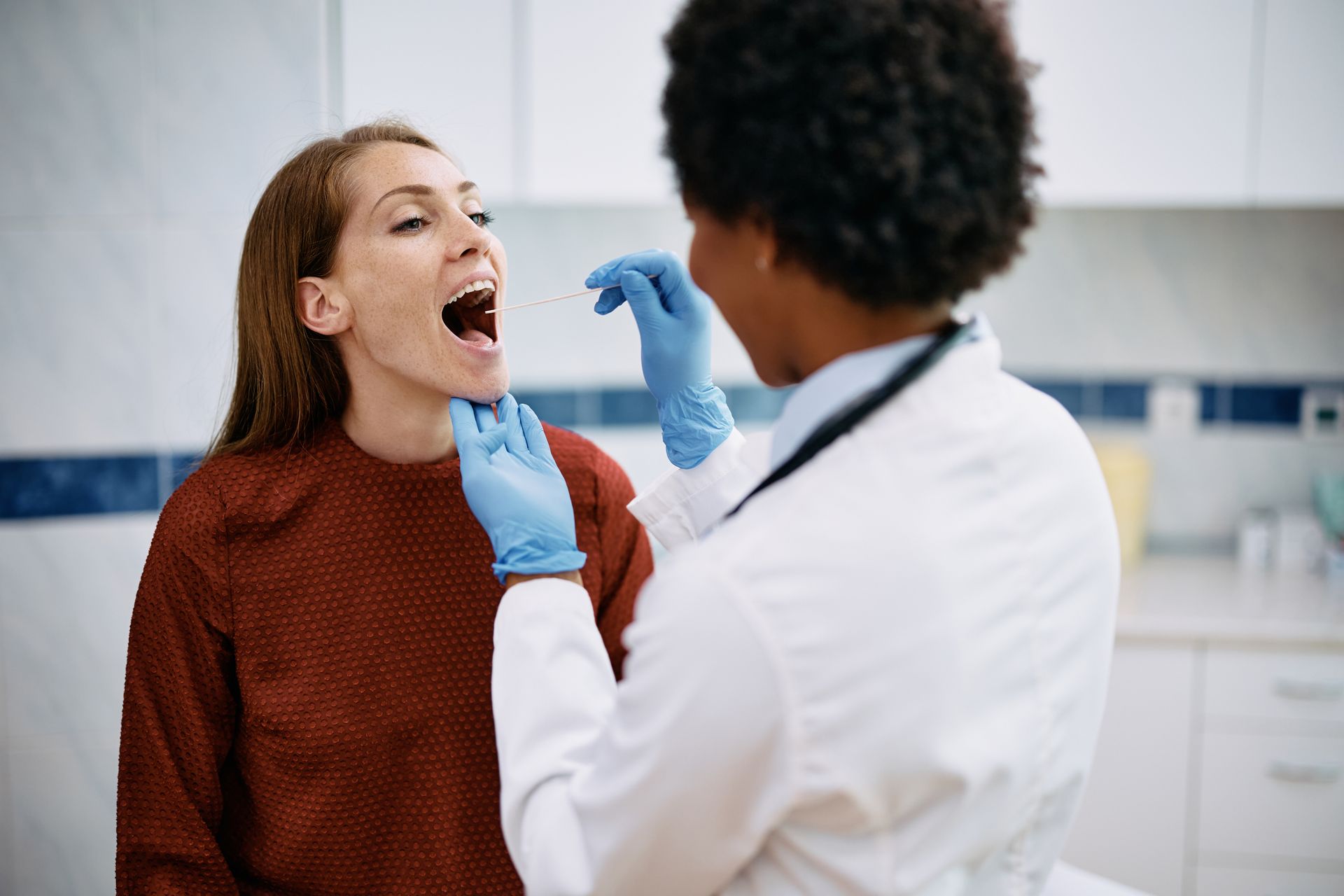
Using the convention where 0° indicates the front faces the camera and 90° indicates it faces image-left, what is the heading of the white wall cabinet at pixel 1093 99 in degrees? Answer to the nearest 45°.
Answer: approximately 0°

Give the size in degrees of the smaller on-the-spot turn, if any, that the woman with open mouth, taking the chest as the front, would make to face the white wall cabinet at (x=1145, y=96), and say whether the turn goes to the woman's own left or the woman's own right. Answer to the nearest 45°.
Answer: approximately 90° to the woman's own left

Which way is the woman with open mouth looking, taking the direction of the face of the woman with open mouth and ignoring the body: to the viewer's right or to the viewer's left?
to the viewer's right

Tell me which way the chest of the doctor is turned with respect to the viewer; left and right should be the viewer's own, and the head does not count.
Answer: facing away from the viewer and to the left of the viewer

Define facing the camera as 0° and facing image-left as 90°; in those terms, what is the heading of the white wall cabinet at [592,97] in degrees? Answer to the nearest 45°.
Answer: approximately 0°

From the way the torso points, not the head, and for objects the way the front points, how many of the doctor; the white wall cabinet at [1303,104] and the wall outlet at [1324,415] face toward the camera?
2

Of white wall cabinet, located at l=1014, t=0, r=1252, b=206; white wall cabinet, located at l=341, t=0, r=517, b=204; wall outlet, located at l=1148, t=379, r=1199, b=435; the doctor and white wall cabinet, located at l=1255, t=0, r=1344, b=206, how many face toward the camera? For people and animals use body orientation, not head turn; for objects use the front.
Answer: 4

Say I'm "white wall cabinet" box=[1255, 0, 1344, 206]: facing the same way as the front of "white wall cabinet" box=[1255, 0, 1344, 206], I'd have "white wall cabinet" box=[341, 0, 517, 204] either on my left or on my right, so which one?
on my right

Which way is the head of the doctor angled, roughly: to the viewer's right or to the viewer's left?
to the viewer's left

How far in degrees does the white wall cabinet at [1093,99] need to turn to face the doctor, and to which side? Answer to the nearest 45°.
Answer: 0° — it already faces them
